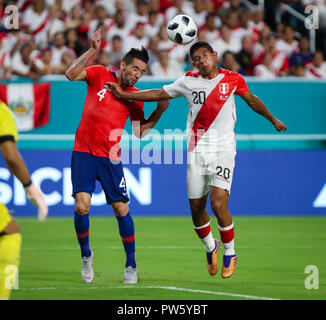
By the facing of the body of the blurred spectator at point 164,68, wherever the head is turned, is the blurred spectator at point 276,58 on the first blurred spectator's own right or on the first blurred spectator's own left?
on the first blurred spectator's own left

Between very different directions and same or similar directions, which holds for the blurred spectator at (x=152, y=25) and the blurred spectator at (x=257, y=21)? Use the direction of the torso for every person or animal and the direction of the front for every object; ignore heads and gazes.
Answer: same or similar directions

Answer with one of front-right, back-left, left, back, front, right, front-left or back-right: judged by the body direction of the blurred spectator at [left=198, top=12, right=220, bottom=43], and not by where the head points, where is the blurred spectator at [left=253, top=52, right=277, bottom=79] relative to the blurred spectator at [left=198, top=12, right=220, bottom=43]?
left

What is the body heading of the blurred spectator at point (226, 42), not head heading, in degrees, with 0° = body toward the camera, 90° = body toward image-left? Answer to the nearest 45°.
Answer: approximately 0°

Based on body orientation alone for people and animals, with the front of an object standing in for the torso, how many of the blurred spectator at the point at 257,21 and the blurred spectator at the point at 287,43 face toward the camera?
2

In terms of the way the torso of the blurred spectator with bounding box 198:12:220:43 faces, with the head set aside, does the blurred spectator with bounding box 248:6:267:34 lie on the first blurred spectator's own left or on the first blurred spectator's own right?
on the first blurred spectator's own left

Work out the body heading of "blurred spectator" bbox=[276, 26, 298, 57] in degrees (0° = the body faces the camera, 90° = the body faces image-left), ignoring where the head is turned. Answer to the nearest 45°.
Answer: approximately 0°

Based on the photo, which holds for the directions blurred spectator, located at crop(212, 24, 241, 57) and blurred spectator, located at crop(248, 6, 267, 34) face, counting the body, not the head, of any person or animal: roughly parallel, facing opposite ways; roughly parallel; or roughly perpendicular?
roughly parallel

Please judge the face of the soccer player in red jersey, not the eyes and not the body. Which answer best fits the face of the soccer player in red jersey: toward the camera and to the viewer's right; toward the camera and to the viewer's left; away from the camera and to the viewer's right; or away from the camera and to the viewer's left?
toward the camera and to the viewer's right

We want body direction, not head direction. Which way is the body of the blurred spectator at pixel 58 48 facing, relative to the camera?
toward the camera

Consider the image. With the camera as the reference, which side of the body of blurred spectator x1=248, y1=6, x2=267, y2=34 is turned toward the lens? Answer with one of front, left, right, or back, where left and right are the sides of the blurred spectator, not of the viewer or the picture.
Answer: front

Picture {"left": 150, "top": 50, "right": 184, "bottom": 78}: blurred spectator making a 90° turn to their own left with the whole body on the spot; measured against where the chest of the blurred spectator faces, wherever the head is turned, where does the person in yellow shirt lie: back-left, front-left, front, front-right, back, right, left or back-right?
right

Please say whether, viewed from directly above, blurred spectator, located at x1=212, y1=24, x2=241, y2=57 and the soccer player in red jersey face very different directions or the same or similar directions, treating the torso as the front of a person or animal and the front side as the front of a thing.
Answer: same or similar directions

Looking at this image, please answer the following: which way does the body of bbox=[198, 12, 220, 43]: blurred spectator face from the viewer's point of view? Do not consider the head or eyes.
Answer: toward the camera

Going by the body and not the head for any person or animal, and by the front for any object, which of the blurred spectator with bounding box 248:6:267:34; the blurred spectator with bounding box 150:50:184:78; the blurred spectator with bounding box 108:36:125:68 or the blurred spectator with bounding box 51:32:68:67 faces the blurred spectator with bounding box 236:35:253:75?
the blurred spectator with bounding box 248:6:267:34

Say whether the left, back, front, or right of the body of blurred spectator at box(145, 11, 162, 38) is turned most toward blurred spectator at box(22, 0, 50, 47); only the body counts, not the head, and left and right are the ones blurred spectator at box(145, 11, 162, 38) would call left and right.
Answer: right

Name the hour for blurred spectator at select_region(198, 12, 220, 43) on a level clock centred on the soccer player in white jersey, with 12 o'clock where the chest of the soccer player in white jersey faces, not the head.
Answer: The blurred spectator is roughly at 6 o'clock from the soccer player in white jersey.

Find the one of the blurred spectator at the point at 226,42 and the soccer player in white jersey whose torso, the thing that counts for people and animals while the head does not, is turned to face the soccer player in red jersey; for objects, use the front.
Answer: the blurred spectator

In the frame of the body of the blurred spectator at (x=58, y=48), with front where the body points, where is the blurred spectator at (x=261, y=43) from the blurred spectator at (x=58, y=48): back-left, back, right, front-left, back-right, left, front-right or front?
left

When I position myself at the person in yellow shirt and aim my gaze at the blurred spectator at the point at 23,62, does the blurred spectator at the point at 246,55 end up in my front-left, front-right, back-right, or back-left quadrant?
front-right
